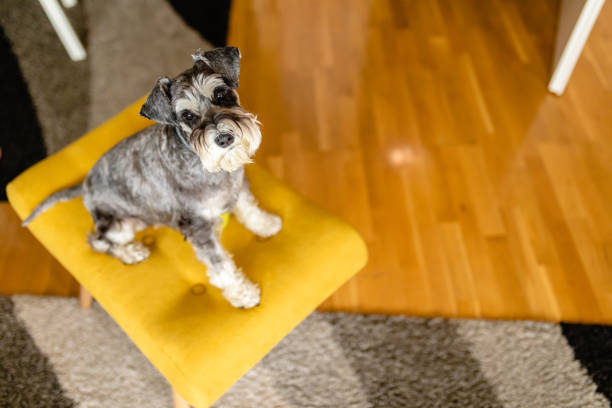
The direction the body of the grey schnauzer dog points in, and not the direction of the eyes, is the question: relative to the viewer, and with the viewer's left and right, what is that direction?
facing the viewer and to the right of the viewer
